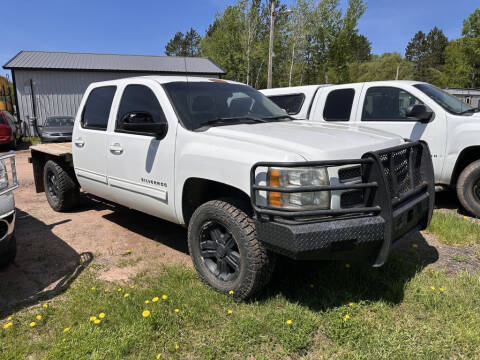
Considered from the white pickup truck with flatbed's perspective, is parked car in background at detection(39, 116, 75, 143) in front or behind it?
behind

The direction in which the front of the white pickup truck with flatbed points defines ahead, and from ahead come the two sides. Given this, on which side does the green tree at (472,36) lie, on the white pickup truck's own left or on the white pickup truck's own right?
on the white pickup truck's own left
